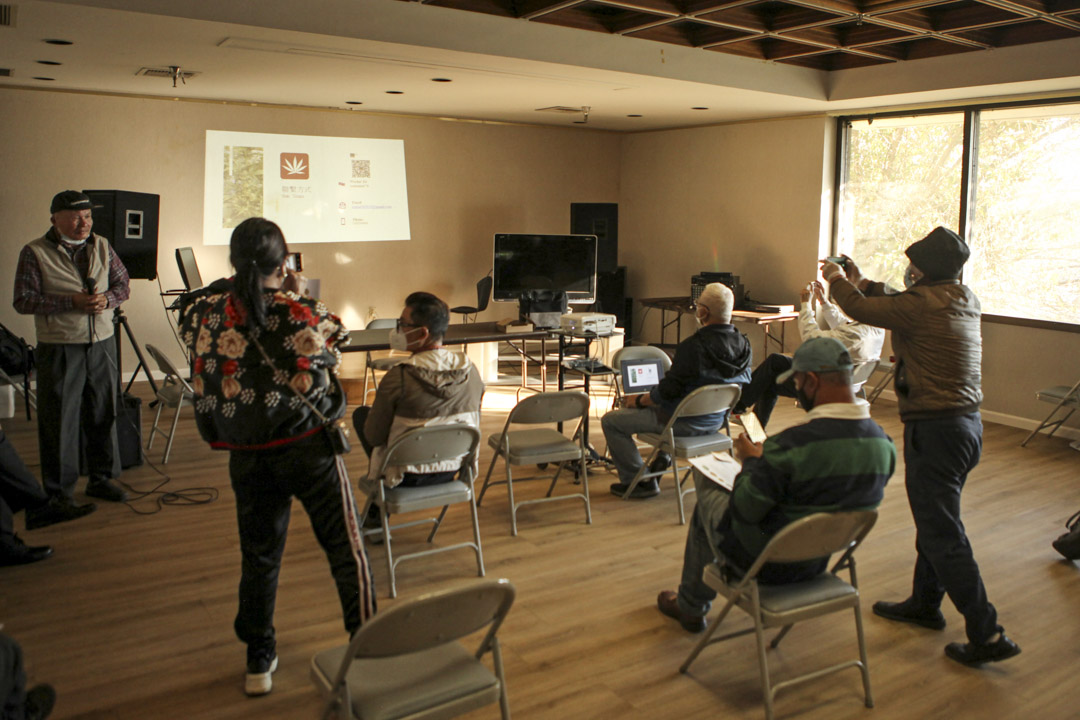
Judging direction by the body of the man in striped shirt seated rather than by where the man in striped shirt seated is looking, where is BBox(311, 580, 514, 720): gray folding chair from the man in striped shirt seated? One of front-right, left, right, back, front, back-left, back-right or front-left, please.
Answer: left

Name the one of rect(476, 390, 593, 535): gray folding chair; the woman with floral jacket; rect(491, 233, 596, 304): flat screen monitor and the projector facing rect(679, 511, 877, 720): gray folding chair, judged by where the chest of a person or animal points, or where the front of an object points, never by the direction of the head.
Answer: the flat screen monitor

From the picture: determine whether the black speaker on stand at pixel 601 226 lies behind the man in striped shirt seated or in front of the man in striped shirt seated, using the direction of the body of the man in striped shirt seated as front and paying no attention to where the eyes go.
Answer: in front

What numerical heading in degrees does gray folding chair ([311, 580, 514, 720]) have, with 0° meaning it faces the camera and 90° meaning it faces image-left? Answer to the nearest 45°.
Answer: approximately 135°

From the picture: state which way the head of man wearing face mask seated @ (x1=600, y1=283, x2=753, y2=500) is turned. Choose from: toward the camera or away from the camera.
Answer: away from the camera

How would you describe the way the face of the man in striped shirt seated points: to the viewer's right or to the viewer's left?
to the viewer's left

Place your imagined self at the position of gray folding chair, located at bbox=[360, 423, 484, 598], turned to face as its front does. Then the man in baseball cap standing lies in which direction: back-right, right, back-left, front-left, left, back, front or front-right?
front

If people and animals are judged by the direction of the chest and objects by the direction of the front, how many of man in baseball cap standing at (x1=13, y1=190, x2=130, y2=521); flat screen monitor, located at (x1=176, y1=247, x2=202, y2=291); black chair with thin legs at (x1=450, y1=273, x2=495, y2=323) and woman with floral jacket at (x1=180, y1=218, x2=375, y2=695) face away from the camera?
1

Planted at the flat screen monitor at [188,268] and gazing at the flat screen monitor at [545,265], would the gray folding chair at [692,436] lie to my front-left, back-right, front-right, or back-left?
front-right

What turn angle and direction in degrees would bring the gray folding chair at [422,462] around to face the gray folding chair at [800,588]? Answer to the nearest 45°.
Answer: approximately 180°

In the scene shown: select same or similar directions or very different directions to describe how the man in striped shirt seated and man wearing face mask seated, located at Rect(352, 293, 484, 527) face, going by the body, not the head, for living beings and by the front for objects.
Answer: same or similar directions

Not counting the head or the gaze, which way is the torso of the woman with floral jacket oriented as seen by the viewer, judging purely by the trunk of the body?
away from the camera

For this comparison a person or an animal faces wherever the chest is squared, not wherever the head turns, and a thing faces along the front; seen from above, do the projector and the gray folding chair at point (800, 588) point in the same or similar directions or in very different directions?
same or similar directions

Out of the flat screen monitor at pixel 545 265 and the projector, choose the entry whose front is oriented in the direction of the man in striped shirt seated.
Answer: the flat screen monitor

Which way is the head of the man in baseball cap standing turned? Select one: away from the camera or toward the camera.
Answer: toward the camera

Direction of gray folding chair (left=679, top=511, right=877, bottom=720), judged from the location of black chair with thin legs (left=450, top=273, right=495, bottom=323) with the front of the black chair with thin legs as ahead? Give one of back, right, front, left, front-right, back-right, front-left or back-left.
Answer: left

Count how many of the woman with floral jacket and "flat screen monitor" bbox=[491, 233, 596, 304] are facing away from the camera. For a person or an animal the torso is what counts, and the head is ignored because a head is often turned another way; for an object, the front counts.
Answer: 1
